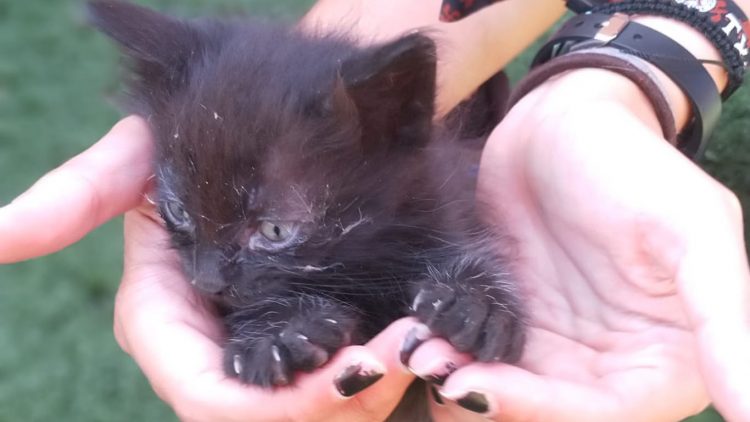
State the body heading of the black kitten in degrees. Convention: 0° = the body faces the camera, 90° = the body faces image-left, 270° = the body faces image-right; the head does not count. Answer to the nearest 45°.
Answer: approximately 45°
